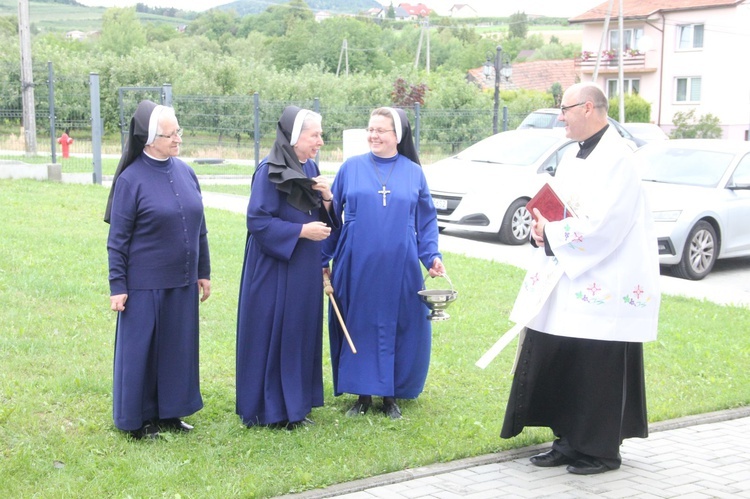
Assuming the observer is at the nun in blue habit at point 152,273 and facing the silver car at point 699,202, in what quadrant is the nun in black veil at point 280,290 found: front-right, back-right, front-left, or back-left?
front-right

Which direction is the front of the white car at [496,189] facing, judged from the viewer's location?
facing the viewer and to the left of the viewer

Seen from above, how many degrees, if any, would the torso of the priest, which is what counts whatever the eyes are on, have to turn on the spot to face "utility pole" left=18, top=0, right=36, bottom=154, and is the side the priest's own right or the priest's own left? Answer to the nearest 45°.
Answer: approximately 45° to the priest's own right

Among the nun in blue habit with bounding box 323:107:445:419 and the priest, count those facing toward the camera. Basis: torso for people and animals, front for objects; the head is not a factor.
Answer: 1

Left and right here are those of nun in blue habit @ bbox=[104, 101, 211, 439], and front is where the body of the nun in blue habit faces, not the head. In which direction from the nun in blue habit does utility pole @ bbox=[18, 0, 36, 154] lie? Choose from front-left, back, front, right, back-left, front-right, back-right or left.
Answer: back-left

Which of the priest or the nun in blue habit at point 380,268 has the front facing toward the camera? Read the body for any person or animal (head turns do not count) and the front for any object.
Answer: the nun in blue habit

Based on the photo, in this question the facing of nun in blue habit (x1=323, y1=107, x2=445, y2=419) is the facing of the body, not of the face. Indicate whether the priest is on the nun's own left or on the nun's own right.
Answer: on the nun's own left

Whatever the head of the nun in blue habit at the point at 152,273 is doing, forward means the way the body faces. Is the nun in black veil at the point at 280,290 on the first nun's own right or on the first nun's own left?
on the first nun's own left

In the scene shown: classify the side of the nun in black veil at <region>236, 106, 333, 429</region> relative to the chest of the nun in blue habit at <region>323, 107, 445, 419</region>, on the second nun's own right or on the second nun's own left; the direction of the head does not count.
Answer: on the second nun's own right

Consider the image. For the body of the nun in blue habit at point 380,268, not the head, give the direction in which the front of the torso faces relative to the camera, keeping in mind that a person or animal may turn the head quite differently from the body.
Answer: toward the camera

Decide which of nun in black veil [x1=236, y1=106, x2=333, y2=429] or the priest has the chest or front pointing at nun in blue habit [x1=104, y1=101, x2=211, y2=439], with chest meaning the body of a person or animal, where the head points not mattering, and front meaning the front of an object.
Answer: the priest

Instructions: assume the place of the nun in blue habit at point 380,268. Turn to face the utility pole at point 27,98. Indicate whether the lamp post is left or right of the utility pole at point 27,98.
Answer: right

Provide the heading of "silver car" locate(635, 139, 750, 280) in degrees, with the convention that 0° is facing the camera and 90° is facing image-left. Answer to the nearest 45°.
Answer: approximately 45°

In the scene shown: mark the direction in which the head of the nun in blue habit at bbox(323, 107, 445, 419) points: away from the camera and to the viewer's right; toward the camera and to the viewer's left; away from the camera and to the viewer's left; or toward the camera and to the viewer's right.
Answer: toward the camera and to the viewer's left

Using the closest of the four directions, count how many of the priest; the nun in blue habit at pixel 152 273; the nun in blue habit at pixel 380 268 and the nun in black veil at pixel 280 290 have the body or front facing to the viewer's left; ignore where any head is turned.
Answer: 1

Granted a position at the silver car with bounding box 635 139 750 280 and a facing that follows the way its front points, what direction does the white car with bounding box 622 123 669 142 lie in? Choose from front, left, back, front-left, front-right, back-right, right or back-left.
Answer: back-right

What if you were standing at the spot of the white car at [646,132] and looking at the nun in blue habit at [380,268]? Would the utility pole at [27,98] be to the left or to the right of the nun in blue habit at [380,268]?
right

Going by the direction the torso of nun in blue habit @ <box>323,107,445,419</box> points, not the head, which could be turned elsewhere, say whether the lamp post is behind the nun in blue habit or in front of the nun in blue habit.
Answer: behind

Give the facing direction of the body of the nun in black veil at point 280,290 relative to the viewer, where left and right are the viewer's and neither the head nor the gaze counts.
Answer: facing the viewer and to the right of the viewer

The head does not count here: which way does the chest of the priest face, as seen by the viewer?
to the viewer's left

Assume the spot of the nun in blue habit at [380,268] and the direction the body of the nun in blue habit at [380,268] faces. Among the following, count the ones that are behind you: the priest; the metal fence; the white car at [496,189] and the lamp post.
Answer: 3

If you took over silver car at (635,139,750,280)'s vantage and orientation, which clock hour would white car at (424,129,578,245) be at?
The white car is roughly at 2 o'clock from the silver car.
